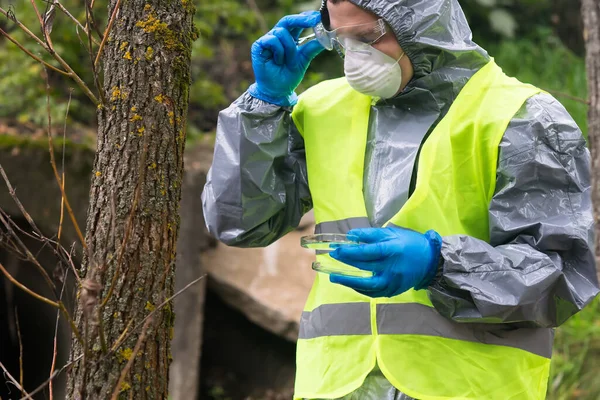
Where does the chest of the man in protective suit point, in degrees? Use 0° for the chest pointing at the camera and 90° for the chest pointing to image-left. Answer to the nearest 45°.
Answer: approximately 45°

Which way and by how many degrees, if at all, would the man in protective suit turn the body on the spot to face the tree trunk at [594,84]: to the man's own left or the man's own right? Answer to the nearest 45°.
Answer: approximately 180°
